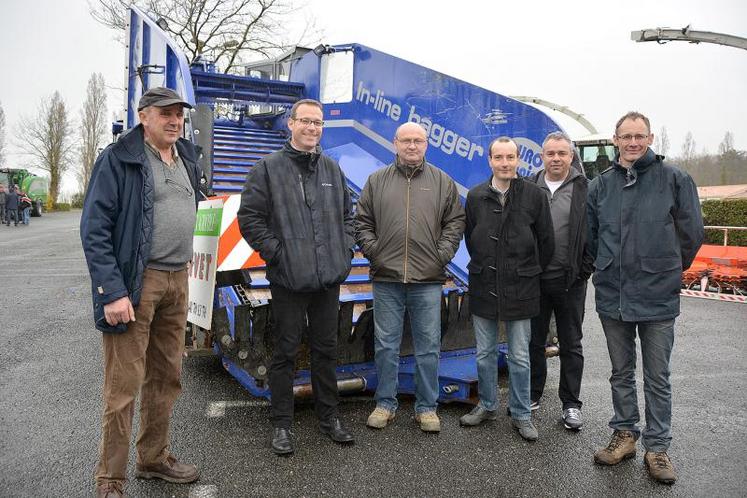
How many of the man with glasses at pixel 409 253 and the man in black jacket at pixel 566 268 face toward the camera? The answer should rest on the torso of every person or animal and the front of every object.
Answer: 2

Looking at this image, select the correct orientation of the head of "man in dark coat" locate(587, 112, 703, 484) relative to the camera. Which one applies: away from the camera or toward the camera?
toward the camera

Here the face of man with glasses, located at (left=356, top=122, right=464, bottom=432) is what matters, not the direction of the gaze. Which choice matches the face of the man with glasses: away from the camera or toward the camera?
toward the camera

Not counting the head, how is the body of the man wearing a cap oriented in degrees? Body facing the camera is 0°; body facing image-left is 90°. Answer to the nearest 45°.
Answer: approximately 315°

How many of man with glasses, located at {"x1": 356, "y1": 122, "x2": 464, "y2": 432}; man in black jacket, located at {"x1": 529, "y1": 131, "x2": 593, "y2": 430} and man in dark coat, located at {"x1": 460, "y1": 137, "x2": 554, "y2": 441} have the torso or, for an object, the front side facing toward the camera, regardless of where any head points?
3

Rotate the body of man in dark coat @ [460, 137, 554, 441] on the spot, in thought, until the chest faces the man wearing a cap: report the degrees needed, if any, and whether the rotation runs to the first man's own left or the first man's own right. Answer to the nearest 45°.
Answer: approximately 45° to the first man's own right

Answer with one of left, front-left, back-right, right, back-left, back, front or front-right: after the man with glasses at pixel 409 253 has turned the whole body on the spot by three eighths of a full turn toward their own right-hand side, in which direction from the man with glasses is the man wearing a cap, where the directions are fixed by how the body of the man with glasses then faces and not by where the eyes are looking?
left

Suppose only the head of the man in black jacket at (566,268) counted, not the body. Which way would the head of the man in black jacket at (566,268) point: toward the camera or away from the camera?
toward the camera

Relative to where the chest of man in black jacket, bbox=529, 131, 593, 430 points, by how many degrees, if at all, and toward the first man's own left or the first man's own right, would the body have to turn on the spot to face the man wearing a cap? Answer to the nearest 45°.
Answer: approximately 45° to the first man's own right

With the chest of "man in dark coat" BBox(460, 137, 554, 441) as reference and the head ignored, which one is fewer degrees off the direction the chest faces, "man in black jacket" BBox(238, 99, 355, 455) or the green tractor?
the man in black jacket

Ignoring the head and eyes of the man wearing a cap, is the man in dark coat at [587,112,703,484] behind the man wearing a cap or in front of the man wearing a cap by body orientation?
in front

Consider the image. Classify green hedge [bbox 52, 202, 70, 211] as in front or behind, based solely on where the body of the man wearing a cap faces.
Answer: behind

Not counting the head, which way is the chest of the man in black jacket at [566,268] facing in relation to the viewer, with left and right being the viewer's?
facing the viewer

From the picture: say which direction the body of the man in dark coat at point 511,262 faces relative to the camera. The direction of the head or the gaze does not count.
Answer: toward the camera

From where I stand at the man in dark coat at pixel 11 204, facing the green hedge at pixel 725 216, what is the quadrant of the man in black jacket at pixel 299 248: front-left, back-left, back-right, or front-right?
front-right
